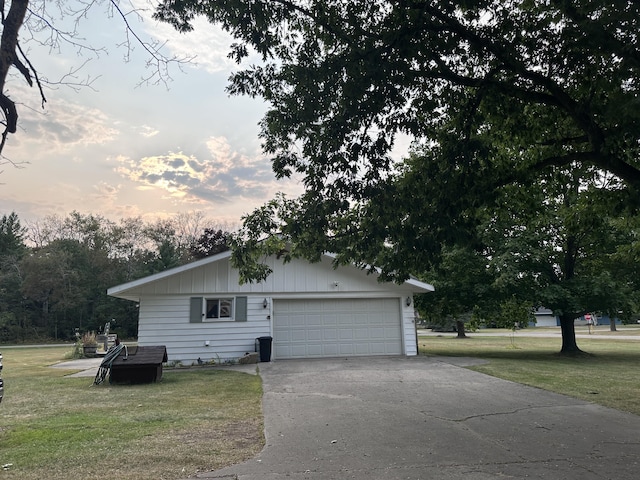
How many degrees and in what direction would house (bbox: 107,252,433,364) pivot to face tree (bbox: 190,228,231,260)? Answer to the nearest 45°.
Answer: approximately 180°

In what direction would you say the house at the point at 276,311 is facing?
toward the camera

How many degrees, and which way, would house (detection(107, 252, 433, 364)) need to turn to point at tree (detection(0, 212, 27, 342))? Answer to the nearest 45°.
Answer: approximately 135° to its right

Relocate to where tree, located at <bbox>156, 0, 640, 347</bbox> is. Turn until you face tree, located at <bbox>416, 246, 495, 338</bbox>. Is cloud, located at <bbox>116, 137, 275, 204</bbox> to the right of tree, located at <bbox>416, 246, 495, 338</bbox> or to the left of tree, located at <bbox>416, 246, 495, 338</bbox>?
left

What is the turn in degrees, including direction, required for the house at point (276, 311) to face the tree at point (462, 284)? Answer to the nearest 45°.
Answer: approximately 90° to its left
